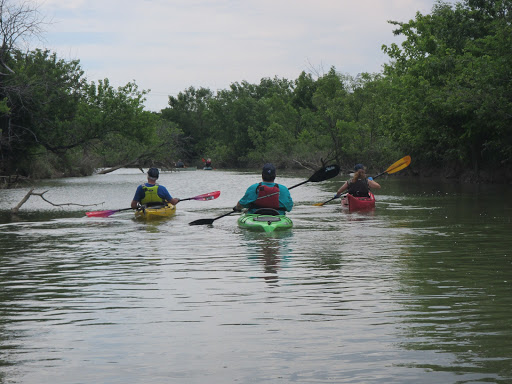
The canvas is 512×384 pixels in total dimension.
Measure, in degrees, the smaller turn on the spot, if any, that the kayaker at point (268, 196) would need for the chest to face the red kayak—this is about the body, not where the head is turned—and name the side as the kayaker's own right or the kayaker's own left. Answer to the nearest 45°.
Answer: approximately 45° to the kayaker's own right

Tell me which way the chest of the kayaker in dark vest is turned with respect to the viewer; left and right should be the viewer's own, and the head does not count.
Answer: facing away from the viewer

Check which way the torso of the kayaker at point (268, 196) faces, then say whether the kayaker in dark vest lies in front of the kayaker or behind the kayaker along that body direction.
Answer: in front

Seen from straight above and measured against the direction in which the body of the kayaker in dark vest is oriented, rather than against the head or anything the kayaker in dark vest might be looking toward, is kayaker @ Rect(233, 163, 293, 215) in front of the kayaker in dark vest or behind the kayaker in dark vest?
behind

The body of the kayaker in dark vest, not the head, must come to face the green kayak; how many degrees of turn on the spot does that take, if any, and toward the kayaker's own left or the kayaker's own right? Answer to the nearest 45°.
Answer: approximately 180°

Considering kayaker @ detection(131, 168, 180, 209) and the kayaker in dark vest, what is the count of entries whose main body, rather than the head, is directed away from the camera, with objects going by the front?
2

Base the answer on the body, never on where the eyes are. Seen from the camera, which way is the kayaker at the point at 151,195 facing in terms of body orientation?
away from the camera

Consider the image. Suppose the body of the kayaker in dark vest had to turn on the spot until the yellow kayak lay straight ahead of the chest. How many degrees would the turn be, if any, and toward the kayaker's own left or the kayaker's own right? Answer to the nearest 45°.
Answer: approximately 135° to the kayaker's own left

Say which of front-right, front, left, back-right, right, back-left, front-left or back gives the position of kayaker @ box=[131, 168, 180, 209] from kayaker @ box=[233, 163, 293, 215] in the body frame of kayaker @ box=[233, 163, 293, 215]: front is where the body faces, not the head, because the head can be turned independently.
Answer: front-left

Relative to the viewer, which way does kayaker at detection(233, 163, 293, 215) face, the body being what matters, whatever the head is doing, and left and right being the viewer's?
facing away from the viewer
